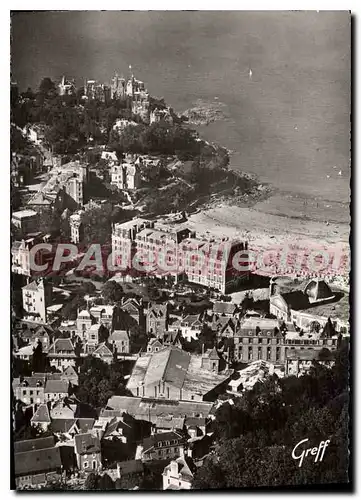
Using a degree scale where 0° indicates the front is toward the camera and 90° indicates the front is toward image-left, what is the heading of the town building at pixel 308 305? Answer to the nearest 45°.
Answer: approximately 45°

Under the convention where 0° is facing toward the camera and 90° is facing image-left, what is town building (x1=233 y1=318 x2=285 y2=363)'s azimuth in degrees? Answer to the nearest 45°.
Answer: approximately 0°
